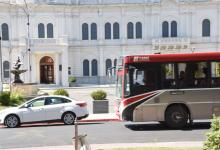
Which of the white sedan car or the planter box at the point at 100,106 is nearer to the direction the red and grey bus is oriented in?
the white sedan car

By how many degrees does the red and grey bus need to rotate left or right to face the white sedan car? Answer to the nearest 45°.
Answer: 0° — it already faces it

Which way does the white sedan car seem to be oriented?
to the viewer's left

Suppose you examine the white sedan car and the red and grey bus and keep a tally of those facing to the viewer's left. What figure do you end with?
2

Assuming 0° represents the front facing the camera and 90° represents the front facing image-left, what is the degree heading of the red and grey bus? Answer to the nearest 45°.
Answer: approximately 90°

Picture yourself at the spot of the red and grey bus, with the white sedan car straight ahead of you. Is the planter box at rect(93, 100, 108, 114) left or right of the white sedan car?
right

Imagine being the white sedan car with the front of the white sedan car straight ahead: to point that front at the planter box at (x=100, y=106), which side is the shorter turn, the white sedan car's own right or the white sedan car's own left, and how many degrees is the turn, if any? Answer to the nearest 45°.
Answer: approximately 135° to the white sedan car's own right

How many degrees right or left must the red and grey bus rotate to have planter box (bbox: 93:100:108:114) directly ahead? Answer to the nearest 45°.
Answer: approximately 45° to its right

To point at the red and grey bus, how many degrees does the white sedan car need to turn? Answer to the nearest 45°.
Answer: approximately 135° to its left

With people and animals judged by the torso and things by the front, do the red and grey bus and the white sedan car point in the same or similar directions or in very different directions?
same or similar directions

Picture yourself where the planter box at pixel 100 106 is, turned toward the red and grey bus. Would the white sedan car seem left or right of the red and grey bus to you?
right
